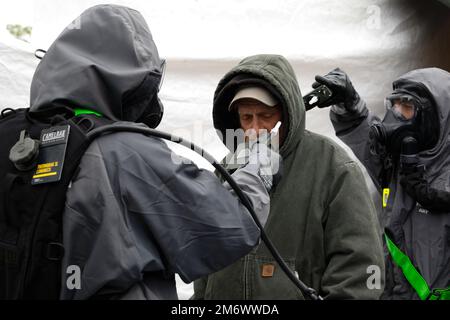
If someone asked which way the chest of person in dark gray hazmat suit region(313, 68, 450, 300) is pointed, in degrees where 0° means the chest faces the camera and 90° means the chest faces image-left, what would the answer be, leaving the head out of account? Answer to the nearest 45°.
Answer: approximately 45°

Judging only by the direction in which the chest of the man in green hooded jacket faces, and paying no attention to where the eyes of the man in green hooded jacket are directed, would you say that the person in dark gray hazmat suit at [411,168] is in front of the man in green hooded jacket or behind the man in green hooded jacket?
behind

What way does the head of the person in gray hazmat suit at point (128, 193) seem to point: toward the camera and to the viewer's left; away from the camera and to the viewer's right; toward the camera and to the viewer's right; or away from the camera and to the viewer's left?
away from the camera and to the viewer's right

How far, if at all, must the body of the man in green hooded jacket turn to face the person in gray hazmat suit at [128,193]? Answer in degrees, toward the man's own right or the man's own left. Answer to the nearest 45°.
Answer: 0° — they already face them

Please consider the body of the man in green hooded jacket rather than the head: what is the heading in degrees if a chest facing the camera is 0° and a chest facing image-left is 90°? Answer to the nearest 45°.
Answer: approximately 45°
